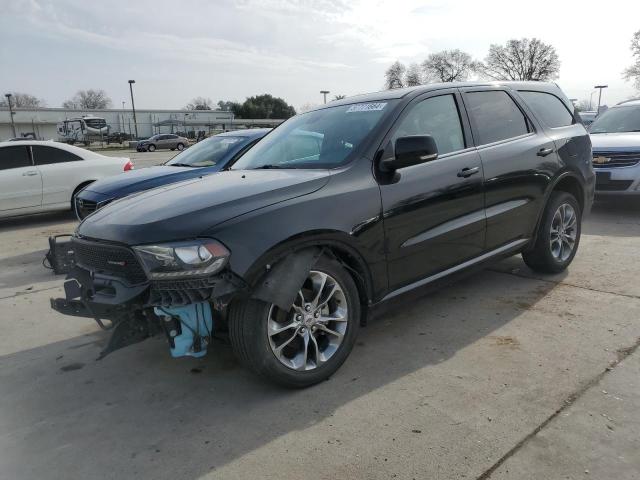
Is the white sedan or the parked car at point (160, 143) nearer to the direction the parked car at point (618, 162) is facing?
the white sedan

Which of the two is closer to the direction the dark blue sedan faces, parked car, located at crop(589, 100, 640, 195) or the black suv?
the black suv

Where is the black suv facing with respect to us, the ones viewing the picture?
facing the viewer and to the left of the viewer

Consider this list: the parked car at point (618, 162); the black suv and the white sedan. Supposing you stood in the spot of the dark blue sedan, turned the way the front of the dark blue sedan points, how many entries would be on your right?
1

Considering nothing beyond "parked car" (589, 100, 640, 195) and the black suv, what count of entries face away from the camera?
0

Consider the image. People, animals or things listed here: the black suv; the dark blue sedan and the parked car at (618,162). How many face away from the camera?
0

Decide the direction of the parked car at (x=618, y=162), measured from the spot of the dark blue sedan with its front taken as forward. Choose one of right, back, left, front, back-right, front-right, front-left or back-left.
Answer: back-left

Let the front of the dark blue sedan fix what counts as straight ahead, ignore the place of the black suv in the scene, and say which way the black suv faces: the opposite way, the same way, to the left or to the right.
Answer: the same way

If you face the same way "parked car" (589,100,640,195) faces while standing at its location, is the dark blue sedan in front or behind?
in front

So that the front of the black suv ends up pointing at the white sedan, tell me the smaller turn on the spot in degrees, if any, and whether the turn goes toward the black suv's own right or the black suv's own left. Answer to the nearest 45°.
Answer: approximately 90° to the black suv's own right

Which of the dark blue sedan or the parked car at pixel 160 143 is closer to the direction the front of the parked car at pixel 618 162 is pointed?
the dark blue sedan

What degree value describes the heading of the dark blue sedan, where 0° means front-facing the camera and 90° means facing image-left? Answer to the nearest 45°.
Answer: approximately 45°

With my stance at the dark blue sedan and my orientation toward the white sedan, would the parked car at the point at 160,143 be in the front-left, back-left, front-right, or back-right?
front-right

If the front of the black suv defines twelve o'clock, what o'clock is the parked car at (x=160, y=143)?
The parked car is roughly at 4 o'clock from the black suv.
